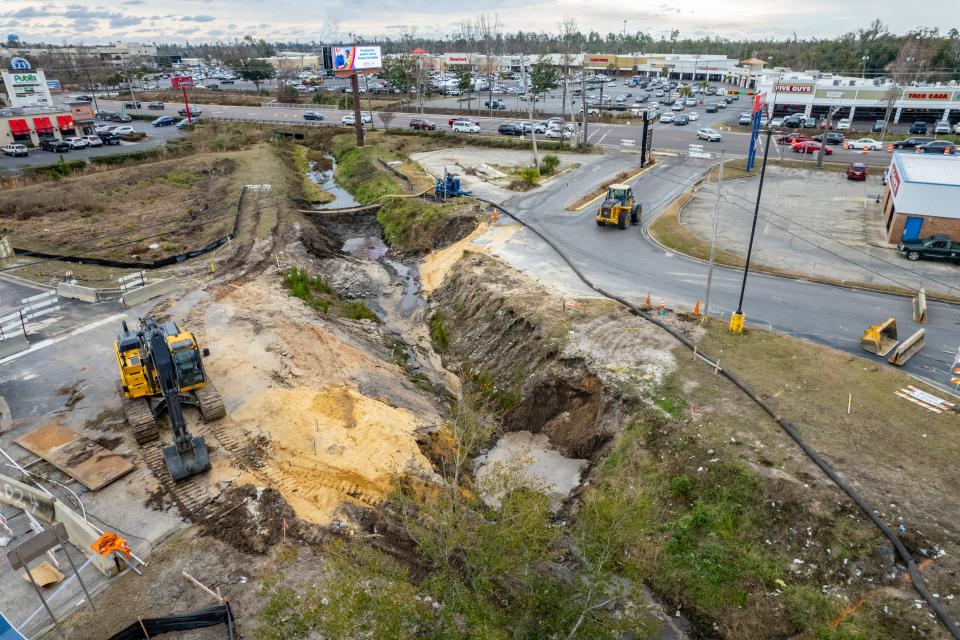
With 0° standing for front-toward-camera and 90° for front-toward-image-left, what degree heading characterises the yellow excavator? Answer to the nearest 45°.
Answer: approximately 0°

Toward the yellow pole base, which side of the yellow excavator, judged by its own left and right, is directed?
left

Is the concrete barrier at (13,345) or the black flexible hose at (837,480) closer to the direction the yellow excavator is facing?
the black flexible hose

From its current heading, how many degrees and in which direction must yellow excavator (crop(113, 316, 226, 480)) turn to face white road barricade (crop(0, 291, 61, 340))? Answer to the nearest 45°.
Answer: approximately 180°

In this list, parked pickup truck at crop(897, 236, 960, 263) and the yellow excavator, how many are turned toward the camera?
1

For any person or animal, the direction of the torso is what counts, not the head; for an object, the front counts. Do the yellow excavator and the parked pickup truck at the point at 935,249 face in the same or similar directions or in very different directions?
very different directions
